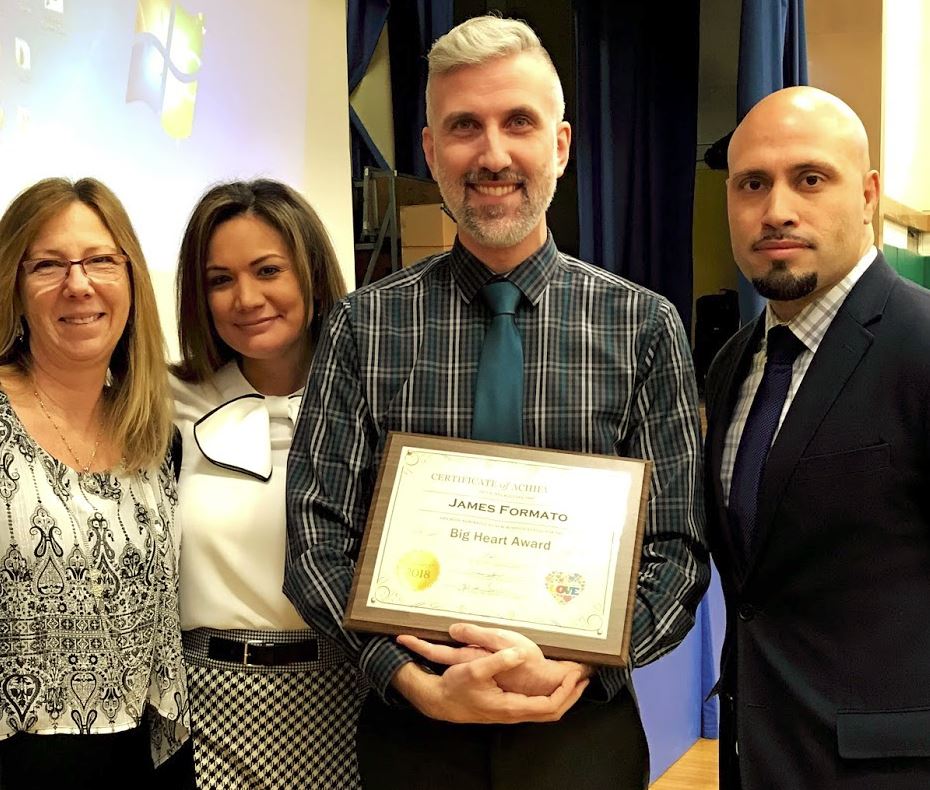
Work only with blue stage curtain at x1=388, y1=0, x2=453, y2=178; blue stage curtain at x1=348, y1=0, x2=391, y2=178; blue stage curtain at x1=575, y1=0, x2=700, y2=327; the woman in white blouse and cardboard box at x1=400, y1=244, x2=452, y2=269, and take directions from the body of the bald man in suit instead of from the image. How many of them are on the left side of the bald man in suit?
0

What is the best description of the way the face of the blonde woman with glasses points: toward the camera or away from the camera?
toward the camera

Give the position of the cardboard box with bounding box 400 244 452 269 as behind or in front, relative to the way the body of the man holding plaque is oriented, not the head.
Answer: behind

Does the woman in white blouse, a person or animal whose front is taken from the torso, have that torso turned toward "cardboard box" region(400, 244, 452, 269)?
no

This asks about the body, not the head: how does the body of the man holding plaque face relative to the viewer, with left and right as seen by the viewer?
facing the viewer

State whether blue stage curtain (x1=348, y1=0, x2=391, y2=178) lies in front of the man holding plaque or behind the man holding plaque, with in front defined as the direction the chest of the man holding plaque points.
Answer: behind

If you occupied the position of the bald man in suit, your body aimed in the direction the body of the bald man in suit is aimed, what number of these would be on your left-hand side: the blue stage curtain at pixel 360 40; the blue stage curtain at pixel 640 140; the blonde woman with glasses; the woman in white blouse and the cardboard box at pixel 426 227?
0

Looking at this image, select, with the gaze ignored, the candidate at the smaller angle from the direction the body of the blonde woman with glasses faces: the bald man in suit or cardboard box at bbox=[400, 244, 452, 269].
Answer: the bald man in suit

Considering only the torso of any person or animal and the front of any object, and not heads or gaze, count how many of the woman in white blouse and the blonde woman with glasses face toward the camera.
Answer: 2

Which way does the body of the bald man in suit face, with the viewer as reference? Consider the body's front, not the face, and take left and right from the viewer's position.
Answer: facing the viewer and to the left of the viewer

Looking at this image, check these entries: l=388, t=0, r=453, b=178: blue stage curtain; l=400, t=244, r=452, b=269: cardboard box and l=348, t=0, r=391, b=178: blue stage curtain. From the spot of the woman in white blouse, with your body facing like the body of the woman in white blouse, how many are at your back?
3

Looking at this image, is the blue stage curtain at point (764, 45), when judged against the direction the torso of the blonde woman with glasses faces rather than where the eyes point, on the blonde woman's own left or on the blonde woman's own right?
on the blonde woman's own left

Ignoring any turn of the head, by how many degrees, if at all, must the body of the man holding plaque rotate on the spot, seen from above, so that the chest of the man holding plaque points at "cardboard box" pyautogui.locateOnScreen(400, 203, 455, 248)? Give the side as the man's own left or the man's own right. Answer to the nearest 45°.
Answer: approximately 180°

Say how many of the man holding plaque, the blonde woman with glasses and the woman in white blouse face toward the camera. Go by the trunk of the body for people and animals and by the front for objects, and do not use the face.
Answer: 3

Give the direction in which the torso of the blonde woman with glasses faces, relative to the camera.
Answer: toward the camera

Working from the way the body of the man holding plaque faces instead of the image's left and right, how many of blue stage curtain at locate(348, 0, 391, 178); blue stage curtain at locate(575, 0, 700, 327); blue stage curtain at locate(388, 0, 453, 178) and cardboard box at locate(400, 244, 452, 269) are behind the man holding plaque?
4

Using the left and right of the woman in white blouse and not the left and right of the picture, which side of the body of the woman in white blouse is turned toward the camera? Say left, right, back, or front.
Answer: front

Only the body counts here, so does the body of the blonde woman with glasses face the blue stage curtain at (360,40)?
no

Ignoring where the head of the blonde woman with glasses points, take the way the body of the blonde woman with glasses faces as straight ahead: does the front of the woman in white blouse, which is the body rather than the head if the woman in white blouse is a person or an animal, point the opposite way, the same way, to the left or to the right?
the same way

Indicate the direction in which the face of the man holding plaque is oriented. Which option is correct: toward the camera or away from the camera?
toward the camera
